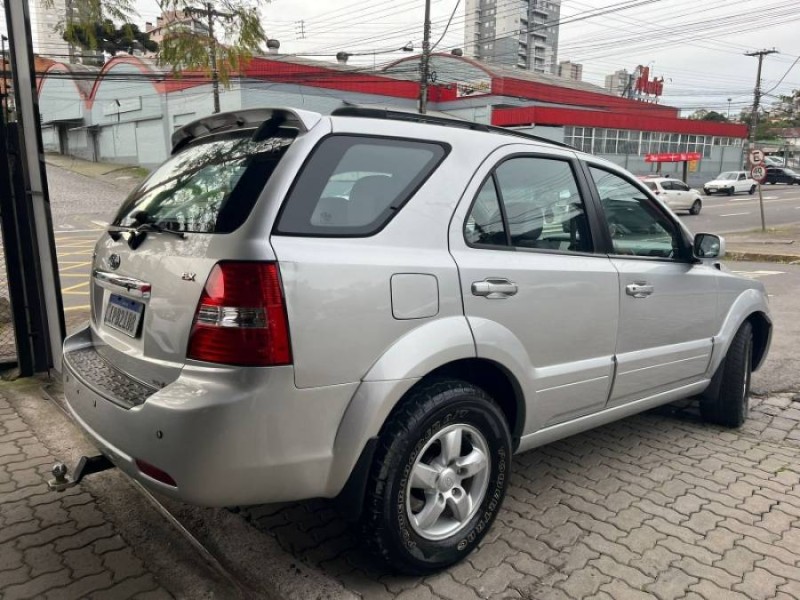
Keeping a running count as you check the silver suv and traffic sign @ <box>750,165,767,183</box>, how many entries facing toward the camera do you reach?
1

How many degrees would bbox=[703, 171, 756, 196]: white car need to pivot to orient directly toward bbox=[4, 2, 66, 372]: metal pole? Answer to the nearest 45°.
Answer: approximately 45° to its left

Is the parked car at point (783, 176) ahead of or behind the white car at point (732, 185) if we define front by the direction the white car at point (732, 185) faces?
behind

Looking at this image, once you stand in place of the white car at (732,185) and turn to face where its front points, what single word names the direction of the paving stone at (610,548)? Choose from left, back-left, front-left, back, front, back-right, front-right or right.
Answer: front-left

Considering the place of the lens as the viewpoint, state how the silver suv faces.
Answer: facing away from the viewer and to the right of the viewer

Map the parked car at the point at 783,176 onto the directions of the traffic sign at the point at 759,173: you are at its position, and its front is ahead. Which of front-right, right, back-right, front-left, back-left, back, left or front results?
back

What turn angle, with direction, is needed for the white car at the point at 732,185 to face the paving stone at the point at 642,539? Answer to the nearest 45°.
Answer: approximately 45° to its left

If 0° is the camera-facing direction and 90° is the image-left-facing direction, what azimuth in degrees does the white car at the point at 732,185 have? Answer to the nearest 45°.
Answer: approximately 45°

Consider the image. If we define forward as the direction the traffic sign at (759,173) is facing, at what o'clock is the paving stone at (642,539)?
The paving stone is roughly at 12 o'clock from the traffic sign.

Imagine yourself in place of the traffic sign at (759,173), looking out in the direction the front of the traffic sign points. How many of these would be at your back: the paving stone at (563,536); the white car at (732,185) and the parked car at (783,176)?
2

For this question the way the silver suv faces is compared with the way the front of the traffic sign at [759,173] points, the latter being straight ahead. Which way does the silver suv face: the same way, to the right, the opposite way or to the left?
the opposite way

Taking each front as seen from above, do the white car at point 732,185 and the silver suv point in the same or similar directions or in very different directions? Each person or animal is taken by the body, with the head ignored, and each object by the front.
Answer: very different directions

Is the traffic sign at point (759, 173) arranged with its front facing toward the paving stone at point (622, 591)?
yes

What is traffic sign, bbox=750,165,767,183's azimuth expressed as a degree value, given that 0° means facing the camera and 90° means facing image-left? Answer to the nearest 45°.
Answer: approximately 0°
